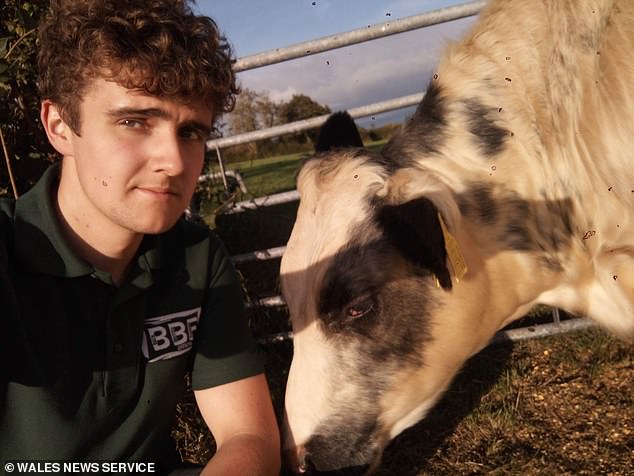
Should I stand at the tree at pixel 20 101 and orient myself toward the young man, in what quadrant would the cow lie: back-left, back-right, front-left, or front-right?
front-left

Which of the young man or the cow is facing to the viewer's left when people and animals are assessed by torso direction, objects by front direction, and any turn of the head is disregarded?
the cow

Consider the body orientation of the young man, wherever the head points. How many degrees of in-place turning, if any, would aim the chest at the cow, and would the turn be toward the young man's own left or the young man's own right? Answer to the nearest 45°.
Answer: approximately 45° to the young man's own left

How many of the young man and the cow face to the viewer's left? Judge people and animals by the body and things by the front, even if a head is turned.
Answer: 1

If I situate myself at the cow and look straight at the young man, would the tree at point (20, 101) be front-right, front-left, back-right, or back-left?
front-right

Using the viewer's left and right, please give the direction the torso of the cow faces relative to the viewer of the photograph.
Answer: facing to the left of the viewer
